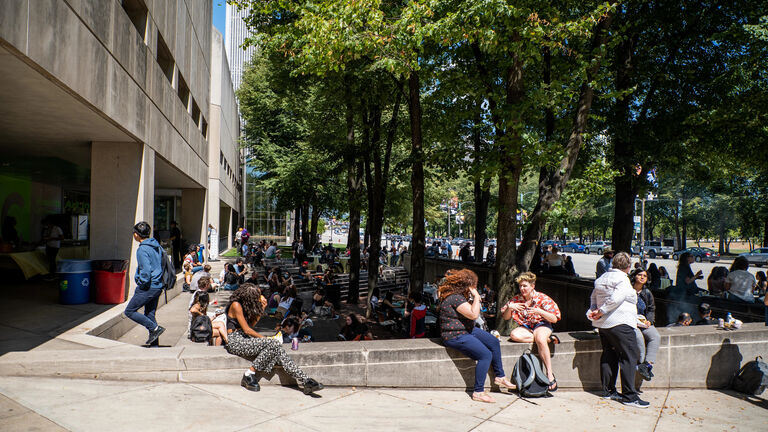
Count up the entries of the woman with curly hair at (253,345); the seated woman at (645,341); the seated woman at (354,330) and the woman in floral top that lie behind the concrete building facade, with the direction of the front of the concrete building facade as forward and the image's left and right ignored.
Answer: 0

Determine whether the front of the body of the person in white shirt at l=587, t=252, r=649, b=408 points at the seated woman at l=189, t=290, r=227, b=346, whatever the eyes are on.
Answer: no

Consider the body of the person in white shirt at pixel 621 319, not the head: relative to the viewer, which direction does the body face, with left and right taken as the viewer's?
facing away from the viewer and to the right of the viewer

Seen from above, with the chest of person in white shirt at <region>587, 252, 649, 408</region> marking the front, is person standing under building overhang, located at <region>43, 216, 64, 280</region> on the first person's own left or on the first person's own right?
on the first person's own left

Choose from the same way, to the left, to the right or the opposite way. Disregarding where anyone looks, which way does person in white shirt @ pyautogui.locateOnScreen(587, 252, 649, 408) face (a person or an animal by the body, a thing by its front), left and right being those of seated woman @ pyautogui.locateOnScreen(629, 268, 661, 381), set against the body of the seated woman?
the opposite way

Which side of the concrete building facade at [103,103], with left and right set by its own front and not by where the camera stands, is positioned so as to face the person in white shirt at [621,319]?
front

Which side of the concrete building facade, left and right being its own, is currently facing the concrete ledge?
front

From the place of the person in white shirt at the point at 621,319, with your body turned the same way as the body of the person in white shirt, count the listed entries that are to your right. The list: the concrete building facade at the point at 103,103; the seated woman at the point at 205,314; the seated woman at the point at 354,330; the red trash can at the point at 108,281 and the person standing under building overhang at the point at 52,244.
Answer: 0

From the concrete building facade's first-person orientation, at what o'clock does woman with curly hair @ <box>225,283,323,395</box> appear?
The woman with curly hair is roughly at 1 o'clock from the concrete building facade.

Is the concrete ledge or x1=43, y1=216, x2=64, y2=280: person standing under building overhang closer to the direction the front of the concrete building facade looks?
the concrete ledge

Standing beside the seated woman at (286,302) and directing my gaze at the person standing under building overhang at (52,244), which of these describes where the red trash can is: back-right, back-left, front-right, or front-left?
front-left

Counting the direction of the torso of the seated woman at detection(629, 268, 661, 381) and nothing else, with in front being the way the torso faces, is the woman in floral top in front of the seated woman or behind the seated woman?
in front

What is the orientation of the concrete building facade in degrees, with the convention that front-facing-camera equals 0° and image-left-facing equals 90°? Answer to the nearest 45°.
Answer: approximately 315°
